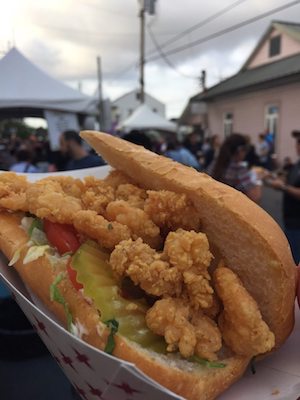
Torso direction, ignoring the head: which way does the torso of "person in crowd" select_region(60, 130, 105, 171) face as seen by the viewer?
to the viewer's left

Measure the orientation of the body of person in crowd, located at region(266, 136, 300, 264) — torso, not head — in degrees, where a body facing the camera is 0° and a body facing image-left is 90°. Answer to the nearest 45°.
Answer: approximately 90°

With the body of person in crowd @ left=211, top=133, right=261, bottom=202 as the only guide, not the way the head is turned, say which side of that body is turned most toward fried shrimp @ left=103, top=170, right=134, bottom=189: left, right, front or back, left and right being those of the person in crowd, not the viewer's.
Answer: right

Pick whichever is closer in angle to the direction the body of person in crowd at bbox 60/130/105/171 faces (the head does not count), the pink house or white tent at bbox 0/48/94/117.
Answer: the white tent

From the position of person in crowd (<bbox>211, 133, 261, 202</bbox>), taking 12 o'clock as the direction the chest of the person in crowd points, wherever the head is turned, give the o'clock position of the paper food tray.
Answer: The paper food tray is roughly at 3 o'clock from the person in crowd.

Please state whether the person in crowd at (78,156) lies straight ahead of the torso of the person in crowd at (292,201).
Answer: yes

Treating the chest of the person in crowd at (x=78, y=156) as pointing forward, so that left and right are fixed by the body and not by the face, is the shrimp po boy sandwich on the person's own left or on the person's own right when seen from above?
on the person's own left

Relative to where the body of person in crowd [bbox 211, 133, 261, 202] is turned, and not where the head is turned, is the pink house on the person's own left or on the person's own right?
on the person's own left

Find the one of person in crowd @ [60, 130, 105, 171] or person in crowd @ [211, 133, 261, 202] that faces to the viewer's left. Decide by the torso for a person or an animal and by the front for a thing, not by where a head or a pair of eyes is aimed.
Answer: person in crowd @ [60, 130, 105, 171]

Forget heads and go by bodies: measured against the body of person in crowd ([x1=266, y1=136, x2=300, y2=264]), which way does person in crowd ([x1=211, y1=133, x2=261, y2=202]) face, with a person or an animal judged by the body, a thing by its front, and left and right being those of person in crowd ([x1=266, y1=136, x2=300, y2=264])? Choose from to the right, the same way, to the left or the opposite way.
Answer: the opposite way

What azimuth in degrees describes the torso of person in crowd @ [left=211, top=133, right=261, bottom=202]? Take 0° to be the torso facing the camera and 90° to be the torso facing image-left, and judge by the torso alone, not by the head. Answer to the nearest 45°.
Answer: approximately 270°
